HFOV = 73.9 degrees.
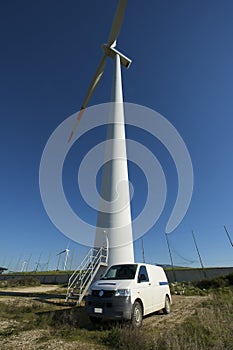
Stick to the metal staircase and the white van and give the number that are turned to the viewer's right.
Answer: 0

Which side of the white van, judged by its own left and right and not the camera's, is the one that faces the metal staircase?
right

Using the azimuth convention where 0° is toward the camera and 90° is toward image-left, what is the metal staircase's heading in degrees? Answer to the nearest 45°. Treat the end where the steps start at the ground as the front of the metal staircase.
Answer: approximately 45°

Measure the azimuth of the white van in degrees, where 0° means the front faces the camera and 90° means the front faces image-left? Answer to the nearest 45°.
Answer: approximately 45°
